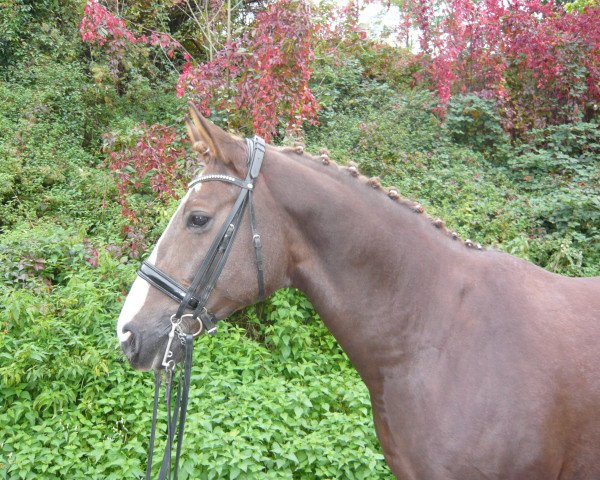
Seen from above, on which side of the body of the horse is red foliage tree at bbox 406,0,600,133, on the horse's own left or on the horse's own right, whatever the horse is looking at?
on the horse's own right

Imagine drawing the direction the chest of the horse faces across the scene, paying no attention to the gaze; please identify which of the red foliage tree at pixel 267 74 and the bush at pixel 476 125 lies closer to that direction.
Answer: the red foliage tree

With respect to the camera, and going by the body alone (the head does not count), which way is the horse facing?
to the viewer's left

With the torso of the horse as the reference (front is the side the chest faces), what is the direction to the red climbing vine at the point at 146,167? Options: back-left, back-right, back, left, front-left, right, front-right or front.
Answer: front-right

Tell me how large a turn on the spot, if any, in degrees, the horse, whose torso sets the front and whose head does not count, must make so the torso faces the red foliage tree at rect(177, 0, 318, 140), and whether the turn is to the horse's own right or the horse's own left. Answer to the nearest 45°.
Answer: approximately 45° to the horse's own right

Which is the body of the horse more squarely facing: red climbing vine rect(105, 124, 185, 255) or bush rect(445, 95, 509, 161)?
the red climbing vine

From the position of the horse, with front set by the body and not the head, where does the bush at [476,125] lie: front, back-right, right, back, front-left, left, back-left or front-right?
right
